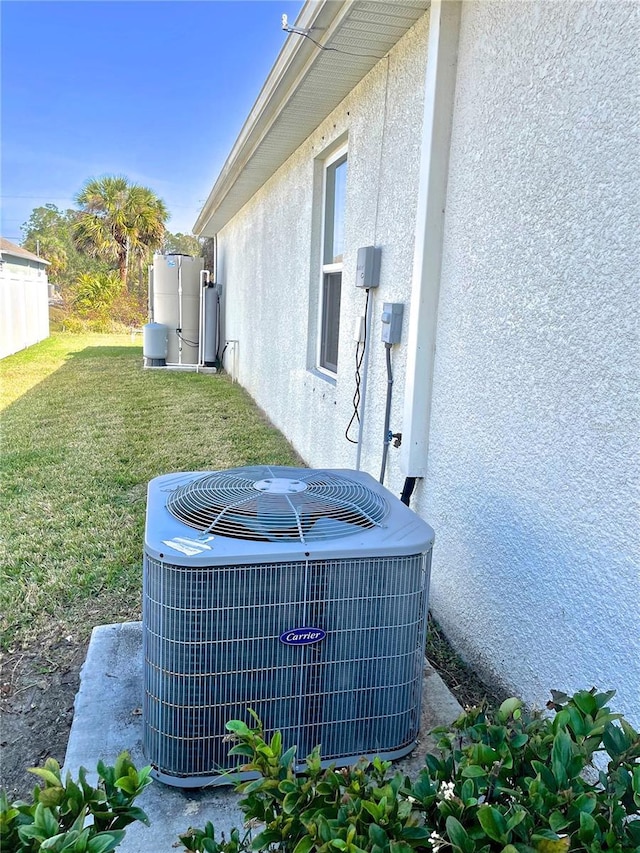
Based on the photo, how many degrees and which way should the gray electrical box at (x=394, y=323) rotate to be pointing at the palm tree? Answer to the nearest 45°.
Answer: approximately 90° to its right

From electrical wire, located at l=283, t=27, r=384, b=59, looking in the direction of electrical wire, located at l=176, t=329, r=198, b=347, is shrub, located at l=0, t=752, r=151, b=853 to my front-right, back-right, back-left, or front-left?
back-left

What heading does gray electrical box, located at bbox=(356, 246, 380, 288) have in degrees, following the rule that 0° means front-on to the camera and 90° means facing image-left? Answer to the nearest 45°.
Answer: approximately 45°

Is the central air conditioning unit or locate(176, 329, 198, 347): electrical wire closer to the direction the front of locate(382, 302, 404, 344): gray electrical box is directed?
the central air conditioning unit

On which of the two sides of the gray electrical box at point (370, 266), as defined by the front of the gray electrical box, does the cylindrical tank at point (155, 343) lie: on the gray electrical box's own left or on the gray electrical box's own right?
on the gray electrical box's own right

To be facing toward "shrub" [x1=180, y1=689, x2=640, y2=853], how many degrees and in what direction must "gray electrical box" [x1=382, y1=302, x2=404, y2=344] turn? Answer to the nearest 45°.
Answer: approximately 45° to its left

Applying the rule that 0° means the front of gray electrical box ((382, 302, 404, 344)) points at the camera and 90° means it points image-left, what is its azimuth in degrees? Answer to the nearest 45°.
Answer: approximately 45°

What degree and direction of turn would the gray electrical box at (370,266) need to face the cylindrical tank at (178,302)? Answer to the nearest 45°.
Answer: approximately 90° to its right

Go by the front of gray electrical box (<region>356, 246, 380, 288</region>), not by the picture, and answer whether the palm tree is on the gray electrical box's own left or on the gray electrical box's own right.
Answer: on the gray electrical box's own right

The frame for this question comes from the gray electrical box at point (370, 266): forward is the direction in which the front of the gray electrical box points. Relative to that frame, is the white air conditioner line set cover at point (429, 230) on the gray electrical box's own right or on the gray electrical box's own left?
on the gray electrical box's own left
